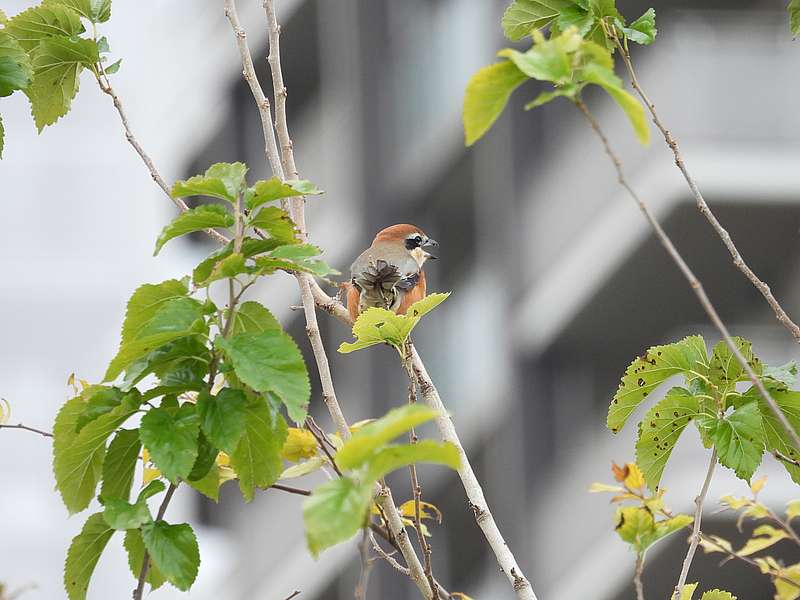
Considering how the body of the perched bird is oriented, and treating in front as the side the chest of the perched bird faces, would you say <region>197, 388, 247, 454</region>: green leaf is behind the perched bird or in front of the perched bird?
behind

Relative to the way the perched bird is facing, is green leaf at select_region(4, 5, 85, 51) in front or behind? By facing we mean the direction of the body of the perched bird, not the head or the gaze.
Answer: behind

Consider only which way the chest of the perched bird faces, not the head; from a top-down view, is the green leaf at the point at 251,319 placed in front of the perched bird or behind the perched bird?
behind

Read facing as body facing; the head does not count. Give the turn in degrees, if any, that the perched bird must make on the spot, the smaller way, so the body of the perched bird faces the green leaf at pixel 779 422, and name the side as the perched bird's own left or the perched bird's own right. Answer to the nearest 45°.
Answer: approximately 135° to the perched bird's own right

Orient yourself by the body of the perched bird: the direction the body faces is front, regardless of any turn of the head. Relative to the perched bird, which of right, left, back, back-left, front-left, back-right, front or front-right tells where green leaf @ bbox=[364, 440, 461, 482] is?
back-right

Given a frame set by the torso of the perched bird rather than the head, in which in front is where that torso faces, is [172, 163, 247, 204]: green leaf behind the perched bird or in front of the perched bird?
behind

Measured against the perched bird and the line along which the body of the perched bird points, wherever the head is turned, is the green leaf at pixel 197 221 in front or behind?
behind

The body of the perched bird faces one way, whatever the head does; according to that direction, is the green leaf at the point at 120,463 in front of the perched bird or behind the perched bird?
behind

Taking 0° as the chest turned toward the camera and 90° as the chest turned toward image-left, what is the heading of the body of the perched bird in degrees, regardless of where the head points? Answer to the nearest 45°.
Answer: approximately 225°
